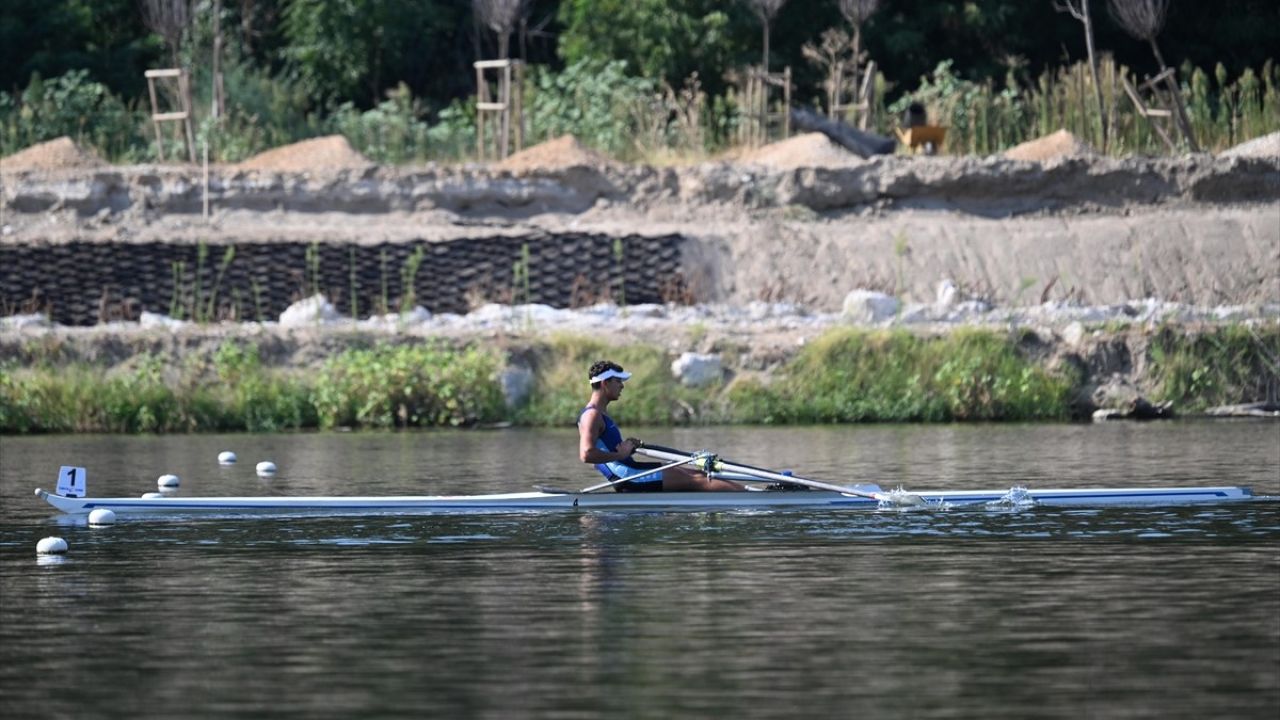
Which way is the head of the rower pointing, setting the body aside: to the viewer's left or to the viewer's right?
to the viewer's right

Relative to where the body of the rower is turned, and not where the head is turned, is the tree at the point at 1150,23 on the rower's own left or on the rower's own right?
on the rower's own left

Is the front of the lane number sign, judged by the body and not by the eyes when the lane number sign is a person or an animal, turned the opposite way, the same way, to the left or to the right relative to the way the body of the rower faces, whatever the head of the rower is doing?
to the right

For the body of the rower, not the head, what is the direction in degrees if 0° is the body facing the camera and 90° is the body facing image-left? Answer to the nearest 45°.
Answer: approximately 270°

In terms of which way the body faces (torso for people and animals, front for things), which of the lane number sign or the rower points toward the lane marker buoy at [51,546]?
the lane number sign

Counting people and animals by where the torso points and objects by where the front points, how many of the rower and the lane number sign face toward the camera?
1

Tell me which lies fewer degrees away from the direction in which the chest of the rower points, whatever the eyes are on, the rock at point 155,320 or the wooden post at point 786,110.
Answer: the wooden post

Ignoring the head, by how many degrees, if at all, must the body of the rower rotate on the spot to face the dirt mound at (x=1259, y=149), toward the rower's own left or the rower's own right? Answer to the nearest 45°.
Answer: approximately 45° to the rower's own left

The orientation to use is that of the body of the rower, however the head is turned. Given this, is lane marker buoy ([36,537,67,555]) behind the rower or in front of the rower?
behind

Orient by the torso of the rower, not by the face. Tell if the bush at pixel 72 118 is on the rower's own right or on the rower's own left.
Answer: on the rower's own left

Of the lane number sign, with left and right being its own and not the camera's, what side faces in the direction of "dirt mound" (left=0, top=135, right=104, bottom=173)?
back
